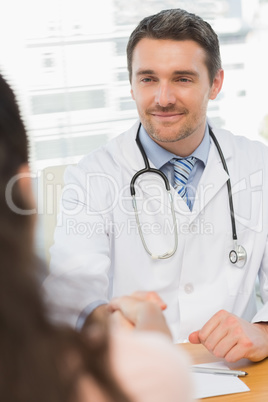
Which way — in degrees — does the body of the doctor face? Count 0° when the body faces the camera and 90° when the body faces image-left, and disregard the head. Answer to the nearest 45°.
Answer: approximately 0°

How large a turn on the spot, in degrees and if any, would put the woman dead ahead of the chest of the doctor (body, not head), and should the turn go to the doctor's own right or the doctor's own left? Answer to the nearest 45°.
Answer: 0° — they already face them

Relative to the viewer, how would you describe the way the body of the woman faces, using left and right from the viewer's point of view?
facing away from the viewer and to the right of the viewer

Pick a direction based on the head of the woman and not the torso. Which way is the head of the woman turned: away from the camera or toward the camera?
away from the camera

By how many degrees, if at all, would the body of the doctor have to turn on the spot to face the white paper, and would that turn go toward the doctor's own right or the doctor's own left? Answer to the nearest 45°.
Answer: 0° — they already face it

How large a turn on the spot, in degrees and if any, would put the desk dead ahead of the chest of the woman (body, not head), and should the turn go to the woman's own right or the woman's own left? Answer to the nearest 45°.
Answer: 0° — they already face it

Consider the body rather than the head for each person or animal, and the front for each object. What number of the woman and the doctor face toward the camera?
1
